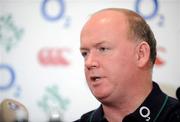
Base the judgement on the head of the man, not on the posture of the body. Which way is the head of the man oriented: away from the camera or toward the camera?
toward the camera

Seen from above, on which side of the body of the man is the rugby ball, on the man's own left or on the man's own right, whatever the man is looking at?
on the man's own right

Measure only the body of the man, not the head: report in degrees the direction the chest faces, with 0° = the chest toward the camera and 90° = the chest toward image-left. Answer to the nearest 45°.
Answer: approximately 45°
